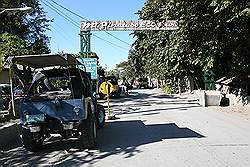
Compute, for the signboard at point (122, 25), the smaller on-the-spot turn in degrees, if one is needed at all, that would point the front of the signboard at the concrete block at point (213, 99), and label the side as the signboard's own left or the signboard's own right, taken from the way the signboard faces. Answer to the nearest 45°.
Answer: approximately 90° to the signboard's own left

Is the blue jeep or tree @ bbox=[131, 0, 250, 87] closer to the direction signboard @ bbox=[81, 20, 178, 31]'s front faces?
the blue jeep

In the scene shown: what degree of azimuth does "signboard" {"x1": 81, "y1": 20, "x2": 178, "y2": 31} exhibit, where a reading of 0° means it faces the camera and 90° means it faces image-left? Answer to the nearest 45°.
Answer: approximately 0°

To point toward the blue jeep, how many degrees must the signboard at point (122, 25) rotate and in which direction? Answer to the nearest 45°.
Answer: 0° — it already faces it

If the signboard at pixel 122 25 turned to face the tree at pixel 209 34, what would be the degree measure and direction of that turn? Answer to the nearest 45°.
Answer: approximately 90° to its left
